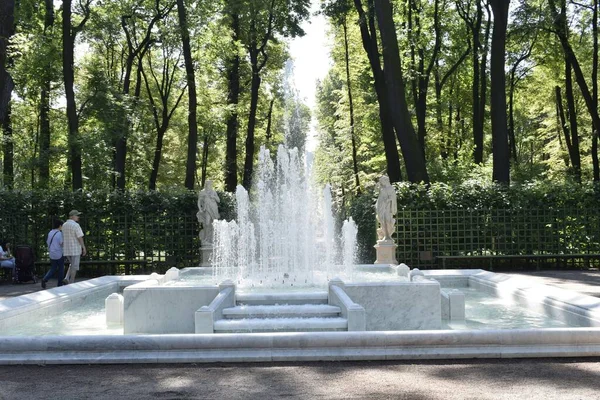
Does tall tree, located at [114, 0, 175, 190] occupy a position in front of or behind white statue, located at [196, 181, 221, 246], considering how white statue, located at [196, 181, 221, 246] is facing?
behind

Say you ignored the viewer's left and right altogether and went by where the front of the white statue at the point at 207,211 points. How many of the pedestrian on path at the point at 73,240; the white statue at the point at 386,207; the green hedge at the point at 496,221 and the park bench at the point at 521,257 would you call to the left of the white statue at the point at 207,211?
3

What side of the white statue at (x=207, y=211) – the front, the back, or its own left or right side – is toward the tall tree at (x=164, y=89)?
back

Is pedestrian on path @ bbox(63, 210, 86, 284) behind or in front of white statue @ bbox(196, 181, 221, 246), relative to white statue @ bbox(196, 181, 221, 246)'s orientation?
in front

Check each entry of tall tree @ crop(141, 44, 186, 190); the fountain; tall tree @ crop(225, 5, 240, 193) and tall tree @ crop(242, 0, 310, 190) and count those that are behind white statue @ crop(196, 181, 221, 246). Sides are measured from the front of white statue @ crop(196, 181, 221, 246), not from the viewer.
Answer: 3

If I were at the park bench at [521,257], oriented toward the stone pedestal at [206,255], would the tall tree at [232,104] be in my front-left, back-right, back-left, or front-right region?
front-right

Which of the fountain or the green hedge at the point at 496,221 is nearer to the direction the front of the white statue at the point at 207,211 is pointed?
the fountain

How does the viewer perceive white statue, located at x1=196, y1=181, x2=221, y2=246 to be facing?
facing the viewer

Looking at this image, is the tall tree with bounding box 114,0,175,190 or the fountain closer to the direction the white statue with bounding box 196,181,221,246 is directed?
the fountain

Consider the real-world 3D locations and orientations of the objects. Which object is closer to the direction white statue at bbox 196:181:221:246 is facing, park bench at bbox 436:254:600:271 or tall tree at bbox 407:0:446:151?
the park bench

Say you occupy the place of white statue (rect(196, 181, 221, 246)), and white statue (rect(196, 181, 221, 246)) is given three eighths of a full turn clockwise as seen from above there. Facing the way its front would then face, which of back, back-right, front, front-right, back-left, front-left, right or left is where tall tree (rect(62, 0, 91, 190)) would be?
front

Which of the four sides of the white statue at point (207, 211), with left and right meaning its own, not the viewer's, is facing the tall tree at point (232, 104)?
back

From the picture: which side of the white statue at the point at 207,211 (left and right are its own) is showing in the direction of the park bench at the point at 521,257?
left

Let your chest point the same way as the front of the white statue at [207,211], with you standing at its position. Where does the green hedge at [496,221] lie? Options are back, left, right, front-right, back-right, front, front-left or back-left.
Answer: left
